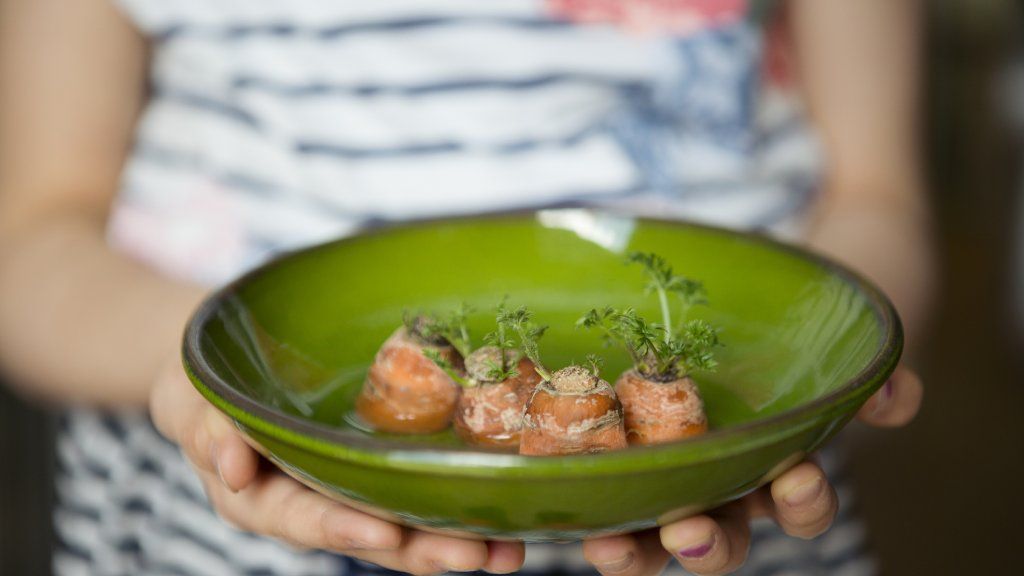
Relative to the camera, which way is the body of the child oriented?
toward the camera
